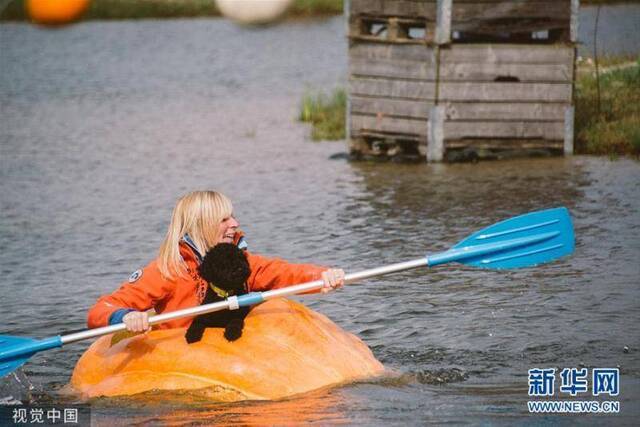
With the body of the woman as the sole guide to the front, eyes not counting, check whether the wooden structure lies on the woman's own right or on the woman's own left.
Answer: on the woman's own left

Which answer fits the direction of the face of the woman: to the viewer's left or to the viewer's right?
to the viewer's right

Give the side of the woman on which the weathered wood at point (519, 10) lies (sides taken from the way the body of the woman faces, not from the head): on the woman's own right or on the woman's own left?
on the woman's own left

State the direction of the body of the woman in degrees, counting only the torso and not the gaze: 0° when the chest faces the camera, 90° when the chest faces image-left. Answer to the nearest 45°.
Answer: approximately 315°

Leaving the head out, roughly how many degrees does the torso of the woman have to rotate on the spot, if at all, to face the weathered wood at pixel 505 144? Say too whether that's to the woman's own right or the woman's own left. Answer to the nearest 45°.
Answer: approximately 90° to the woman's own left
